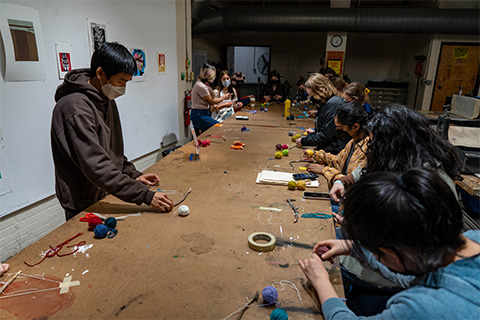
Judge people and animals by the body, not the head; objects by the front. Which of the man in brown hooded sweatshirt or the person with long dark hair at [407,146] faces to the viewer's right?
the man in brown hooded sweatshirt

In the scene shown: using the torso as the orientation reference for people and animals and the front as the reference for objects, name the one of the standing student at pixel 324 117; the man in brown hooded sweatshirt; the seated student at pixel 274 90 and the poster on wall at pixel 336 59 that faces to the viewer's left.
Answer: the standing student at pixel 324 117

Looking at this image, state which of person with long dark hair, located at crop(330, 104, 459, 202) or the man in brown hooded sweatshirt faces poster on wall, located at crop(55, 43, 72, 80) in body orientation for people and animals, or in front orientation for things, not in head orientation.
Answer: the person with long dark hair

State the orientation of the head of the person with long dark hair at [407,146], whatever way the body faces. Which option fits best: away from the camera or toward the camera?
away from the camera

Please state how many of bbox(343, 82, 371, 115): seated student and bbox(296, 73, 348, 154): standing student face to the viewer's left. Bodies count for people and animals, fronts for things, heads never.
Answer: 2

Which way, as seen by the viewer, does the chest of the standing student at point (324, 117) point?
to the viewer's left

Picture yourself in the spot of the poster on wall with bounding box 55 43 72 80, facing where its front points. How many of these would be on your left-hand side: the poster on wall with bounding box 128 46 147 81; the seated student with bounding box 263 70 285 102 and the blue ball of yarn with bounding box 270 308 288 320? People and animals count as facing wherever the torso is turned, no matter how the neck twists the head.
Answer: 2

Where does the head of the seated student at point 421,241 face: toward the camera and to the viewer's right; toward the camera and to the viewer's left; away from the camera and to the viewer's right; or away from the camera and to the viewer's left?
away from the camera and to the viewer's left

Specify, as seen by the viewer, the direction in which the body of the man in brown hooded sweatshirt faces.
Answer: to the viewer's right

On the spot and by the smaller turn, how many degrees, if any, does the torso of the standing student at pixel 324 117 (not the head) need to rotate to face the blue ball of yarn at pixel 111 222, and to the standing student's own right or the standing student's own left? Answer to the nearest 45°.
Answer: approximately 45° to the standing student's own left

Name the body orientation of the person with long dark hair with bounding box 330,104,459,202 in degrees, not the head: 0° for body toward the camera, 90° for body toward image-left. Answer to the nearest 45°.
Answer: approximately 90°

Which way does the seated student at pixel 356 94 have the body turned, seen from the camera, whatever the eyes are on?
to the viewer's left
